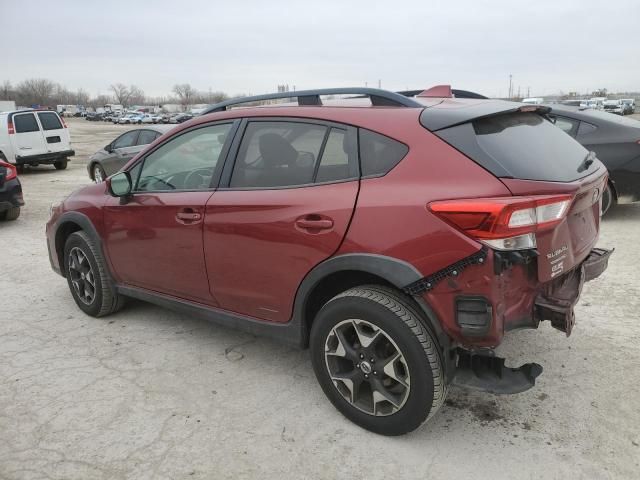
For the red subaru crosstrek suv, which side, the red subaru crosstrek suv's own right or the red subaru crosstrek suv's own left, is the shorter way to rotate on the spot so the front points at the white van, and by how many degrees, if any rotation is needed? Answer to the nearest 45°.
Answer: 0° — it already faces it

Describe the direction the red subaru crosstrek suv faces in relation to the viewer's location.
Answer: facing away from the viewer and to the left of the viewer

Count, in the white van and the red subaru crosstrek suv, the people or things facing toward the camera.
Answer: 0

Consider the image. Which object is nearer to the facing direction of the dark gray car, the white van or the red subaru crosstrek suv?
the white van

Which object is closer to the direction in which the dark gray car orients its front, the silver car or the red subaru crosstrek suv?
the silver car

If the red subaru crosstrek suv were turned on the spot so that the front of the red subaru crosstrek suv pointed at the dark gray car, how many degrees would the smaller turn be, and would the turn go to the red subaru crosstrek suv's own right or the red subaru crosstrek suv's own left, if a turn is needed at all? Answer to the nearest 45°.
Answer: approximately 90° to the red subaru crosstrek suv's own right

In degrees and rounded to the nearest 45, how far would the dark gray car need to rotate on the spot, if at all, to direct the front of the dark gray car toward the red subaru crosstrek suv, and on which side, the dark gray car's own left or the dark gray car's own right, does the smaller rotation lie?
approximately 135° to the dark gray car's own left

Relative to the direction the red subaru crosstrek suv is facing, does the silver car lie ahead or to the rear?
ahead
